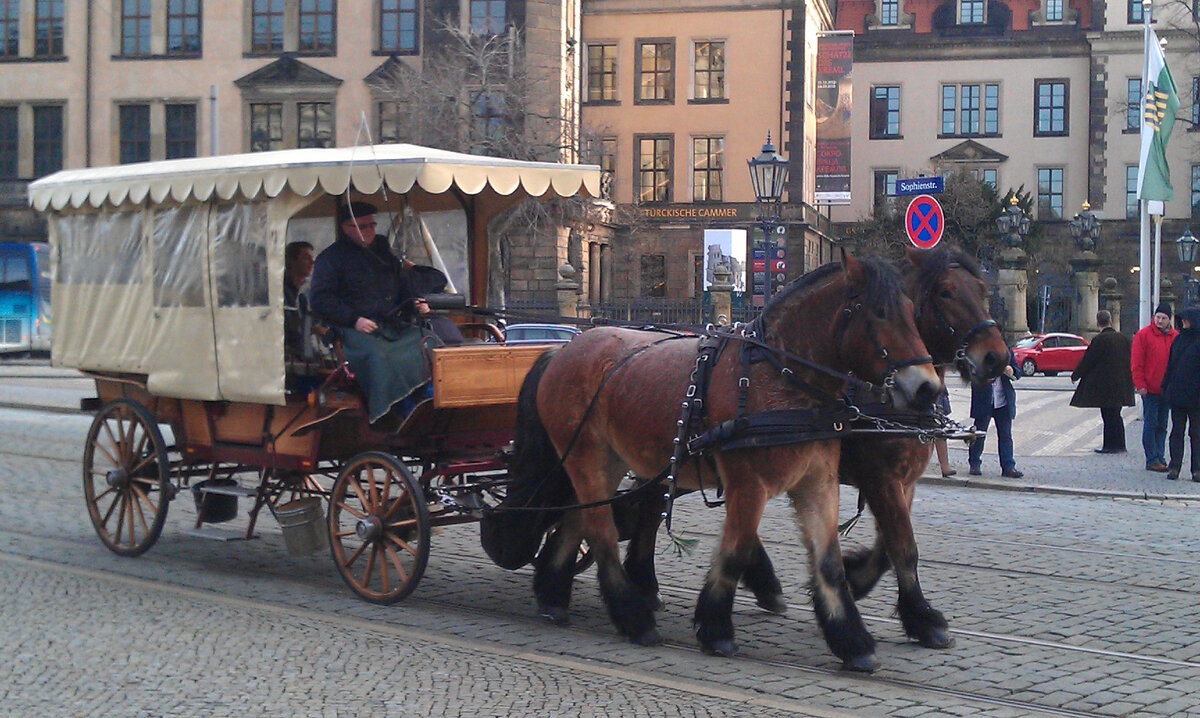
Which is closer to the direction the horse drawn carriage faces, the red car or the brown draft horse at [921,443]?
the brown draft horse

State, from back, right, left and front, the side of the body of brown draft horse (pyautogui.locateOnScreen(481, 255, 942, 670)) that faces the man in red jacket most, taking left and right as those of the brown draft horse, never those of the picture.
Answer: left

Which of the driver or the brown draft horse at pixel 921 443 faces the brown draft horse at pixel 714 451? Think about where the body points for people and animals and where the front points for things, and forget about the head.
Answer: the driver

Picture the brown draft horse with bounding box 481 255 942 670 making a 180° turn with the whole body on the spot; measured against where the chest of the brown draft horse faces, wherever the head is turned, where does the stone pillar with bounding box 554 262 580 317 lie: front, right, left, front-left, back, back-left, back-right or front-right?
front-right

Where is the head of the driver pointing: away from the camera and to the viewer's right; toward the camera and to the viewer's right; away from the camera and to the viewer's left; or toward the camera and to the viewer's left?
toward the camera and to the viewer's right

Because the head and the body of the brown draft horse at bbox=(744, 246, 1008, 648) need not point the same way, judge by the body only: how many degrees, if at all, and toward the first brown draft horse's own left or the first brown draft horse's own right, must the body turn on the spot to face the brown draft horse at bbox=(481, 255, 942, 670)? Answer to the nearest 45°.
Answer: approximately 135° to the first brown draft horse's own right

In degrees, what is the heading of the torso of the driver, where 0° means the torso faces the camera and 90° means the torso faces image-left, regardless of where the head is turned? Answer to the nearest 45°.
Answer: approximately 315°

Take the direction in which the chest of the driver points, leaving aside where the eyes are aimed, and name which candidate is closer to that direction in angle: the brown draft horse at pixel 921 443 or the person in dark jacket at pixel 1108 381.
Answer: the brown draft horse

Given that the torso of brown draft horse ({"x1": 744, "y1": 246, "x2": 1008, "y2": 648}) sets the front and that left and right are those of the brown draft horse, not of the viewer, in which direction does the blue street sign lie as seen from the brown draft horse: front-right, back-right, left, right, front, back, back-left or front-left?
back-left

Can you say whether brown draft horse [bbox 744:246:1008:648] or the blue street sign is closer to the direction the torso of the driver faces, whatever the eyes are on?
the brown draft horse

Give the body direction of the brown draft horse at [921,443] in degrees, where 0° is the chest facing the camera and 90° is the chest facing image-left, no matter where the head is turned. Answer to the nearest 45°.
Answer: approximately 315°

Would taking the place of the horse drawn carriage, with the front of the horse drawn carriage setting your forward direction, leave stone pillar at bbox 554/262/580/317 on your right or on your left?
on your left
